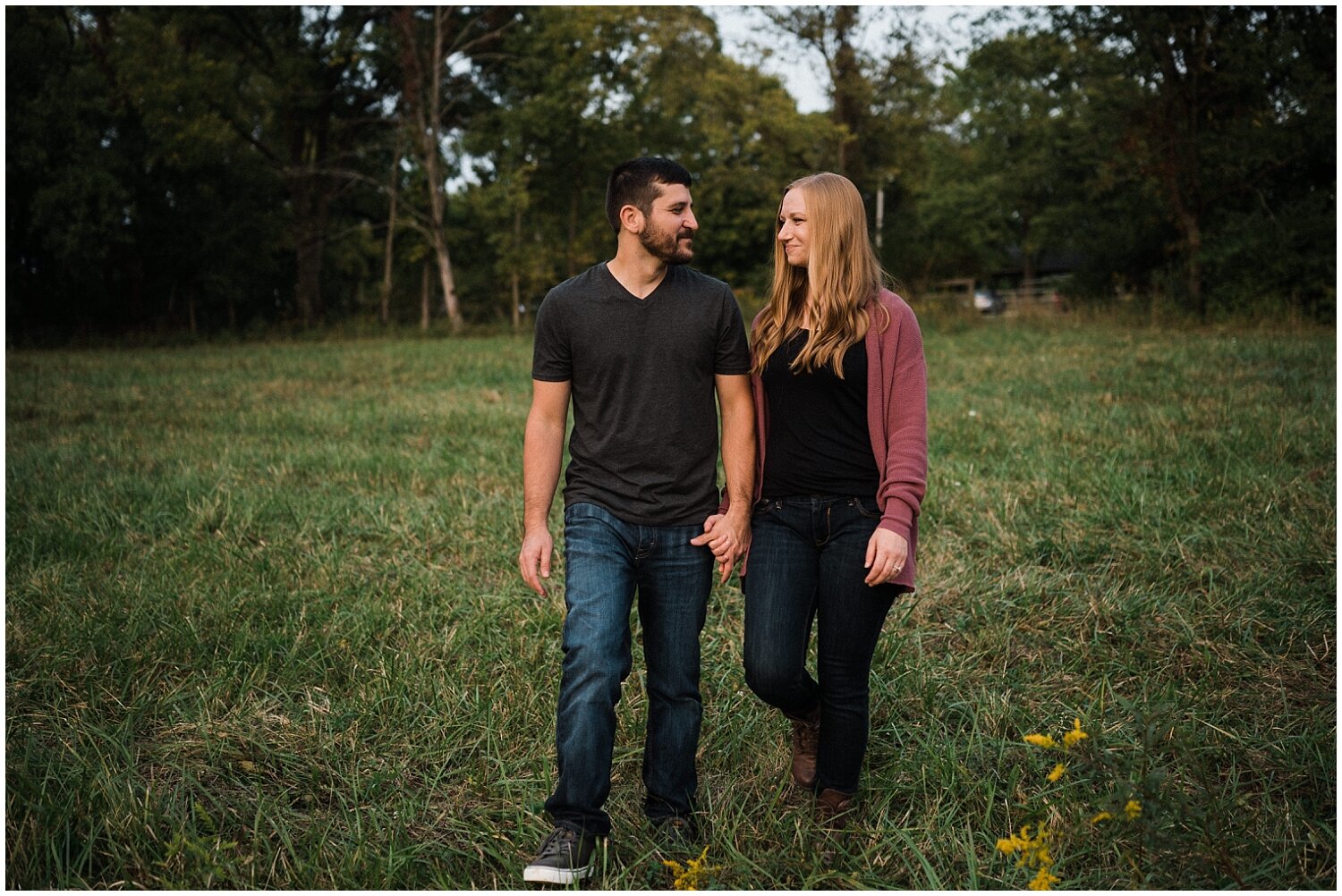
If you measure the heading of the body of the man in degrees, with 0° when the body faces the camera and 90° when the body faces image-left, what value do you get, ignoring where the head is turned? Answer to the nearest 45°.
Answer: approximately 0°

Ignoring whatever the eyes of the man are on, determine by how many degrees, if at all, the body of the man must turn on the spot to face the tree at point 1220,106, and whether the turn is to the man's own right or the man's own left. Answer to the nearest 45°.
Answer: approximately 135° to the man's own left

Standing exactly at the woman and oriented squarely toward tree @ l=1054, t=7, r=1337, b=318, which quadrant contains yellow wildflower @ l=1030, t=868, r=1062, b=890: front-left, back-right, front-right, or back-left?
back-right

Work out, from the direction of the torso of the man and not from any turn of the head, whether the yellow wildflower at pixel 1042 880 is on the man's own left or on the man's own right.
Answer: on the man's own left

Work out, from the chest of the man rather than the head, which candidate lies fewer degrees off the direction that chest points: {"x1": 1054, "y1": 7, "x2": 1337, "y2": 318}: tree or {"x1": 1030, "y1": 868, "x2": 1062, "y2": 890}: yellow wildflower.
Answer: the yellow wildflower

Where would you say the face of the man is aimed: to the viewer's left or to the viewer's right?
to the viewer's right

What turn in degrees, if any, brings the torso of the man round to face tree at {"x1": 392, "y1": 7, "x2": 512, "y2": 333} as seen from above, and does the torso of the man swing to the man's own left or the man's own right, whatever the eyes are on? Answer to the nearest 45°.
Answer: approximately 180°
